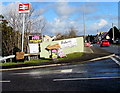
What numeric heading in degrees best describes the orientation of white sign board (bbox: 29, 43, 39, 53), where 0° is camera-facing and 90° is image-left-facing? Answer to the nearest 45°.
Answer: approximately 0°
